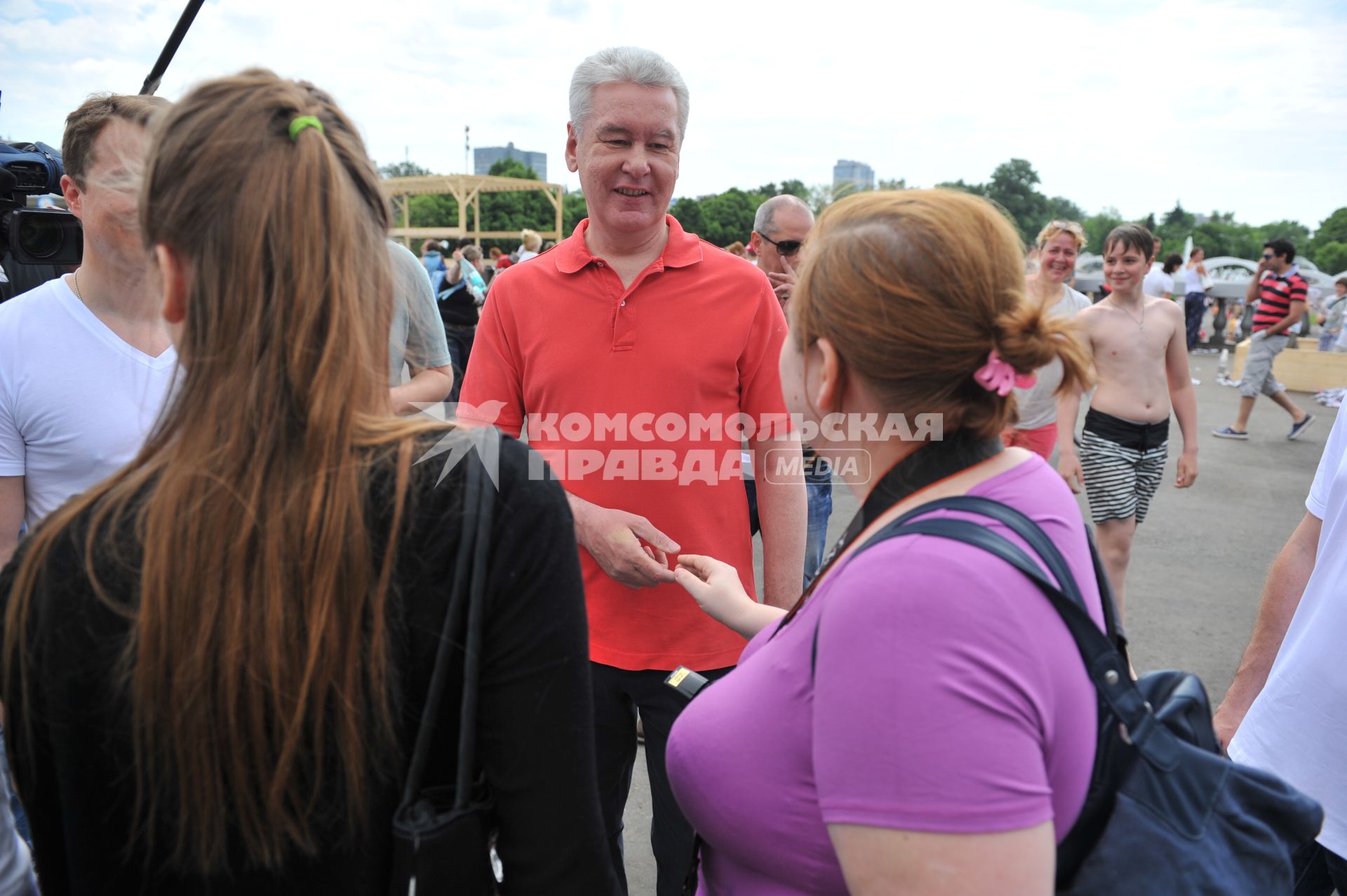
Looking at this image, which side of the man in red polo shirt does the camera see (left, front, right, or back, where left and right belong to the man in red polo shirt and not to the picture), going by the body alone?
front

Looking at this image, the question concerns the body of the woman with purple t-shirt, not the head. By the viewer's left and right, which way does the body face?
facing to the left of the viewer

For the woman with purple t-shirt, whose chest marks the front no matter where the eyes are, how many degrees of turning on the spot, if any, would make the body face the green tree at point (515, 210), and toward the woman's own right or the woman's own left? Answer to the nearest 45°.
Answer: approximately 45° to the woman's own right

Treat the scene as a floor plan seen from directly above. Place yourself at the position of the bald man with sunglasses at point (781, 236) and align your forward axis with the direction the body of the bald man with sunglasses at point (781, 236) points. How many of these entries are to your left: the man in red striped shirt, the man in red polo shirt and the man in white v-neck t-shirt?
1

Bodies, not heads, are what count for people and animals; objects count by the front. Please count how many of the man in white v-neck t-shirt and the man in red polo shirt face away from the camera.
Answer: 0

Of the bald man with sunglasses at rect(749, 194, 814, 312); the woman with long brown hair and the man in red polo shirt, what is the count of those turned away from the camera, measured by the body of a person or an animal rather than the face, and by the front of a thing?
1

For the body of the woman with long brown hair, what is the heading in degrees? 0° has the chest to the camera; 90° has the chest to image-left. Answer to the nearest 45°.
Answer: approximately 180°

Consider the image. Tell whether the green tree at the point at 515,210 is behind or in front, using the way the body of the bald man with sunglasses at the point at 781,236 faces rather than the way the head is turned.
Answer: behind

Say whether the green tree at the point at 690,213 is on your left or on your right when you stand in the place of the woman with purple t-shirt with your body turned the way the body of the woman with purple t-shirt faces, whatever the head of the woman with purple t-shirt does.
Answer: on your right

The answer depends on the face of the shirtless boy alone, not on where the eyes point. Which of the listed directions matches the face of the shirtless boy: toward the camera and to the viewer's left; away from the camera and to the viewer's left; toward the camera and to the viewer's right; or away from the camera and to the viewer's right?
toward the camera and to the viewer's left

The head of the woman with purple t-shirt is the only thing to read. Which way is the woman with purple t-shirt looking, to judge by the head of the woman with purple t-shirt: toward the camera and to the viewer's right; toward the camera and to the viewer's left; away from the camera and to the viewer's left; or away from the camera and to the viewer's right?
away from the camera and to the viewer's left

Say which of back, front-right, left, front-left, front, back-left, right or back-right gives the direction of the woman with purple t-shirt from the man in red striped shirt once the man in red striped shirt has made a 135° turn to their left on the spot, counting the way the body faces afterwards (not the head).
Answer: front-right

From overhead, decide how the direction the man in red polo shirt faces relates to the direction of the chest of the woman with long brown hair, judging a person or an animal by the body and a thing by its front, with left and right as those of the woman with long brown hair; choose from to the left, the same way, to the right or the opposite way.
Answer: the opposite way

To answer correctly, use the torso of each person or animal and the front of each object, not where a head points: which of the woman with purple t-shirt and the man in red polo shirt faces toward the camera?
the man in red polo shirt
